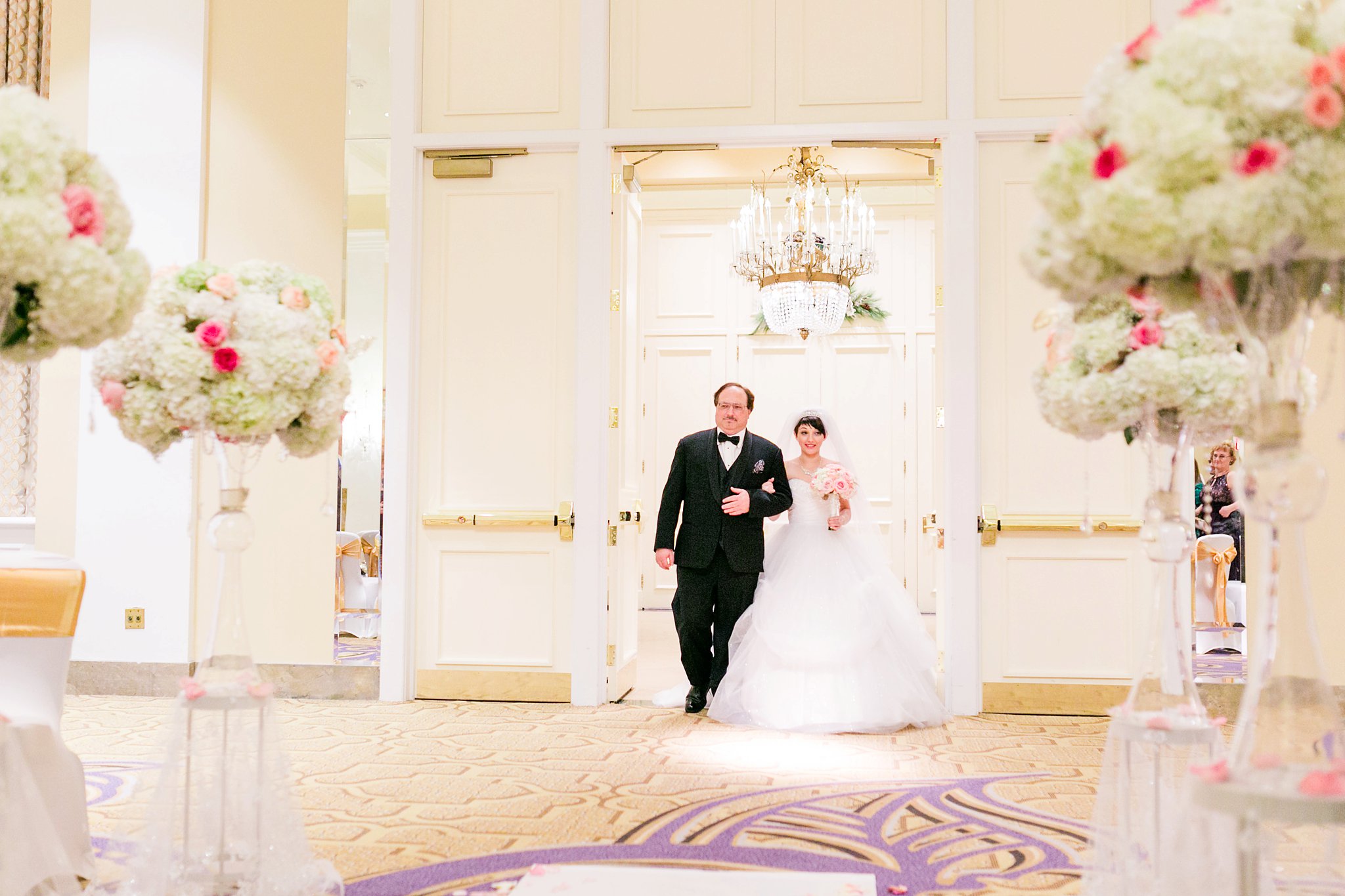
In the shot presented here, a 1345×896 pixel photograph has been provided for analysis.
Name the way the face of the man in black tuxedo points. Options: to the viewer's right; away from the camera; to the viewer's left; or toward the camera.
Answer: toward the camera

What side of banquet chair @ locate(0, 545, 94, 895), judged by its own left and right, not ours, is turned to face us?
front

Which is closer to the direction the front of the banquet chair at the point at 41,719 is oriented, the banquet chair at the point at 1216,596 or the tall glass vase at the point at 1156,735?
the tall glass vase

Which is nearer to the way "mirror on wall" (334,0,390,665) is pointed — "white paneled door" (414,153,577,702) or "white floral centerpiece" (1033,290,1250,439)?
the white floral centerpiece

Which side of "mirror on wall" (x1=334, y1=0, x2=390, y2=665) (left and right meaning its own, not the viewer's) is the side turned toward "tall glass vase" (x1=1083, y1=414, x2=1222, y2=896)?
front

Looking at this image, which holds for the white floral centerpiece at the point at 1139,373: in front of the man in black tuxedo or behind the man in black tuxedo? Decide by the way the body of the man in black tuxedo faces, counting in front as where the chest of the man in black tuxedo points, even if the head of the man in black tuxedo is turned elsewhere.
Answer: in front

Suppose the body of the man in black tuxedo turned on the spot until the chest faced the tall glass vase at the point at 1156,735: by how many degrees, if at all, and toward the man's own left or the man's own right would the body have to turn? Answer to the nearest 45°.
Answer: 0° — they already face it

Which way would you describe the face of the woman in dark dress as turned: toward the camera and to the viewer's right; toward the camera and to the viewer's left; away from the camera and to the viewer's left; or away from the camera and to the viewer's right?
toward the camera and to the viewer's left

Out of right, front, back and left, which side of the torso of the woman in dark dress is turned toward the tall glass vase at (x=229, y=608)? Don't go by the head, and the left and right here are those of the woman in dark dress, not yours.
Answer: front

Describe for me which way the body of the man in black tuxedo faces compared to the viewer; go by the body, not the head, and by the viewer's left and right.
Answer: facing the viewer

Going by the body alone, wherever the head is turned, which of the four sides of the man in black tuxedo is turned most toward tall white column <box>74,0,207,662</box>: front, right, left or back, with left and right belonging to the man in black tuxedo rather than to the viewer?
right

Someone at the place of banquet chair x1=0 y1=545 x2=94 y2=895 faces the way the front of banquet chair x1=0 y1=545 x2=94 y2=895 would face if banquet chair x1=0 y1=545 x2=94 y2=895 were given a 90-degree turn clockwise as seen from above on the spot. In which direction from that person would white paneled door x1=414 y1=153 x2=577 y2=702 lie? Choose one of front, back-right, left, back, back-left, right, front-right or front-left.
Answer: back-right

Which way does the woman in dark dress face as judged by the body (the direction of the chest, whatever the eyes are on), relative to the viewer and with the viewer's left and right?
facing the viewer and to the left of the viewer

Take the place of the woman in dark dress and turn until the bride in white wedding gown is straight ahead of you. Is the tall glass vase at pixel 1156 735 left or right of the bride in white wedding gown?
left
